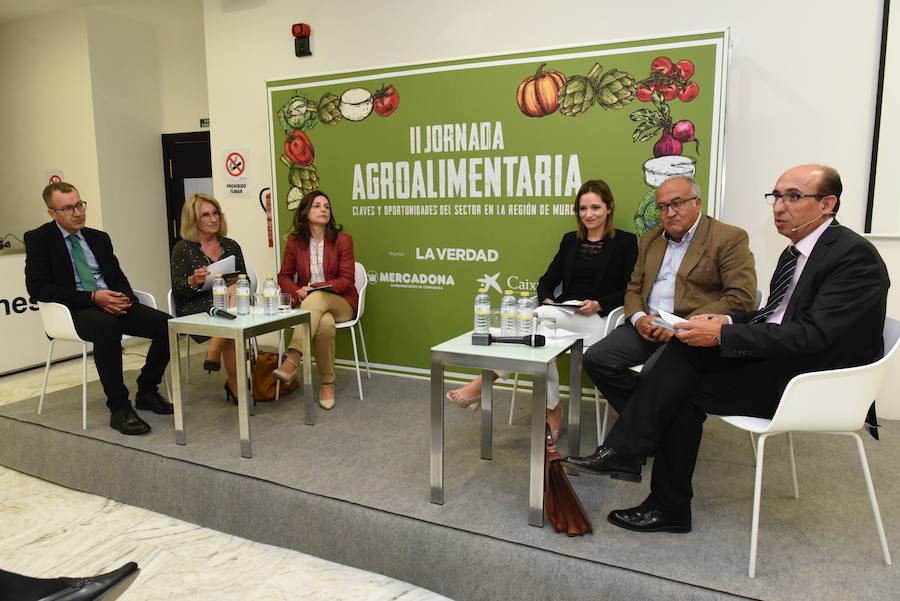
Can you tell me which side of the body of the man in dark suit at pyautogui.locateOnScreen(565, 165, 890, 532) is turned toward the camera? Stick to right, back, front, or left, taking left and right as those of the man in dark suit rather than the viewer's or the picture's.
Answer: left

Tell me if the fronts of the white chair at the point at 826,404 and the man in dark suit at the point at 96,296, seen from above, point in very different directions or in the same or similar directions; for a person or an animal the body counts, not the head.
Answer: very different directions

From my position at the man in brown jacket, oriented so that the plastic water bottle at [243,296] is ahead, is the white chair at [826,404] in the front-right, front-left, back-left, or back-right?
back-left

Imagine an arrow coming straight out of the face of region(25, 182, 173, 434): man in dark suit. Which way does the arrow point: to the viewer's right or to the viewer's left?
to the viewer's right

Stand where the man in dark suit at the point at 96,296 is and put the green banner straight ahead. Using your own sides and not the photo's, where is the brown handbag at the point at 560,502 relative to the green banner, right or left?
right

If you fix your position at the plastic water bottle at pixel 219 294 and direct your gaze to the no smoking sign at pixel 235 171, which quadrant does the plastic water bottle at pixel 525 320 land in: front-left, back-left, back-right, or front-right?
back-right

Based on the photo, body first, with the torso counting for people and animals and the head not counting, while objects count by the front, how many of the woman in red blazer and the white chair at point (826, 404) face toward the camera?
1
